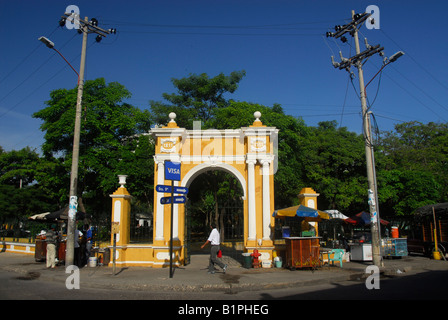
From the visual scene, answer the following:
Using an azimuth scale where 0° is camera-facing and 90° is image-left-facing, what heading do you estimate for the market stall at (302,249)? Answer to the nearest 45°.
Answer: approximately 0°

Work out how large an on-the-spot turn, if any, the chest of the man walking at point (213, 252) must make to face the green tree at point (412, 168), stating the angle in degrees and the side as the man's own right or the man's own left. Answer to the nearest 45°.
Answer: approximately 135° to the man's own right

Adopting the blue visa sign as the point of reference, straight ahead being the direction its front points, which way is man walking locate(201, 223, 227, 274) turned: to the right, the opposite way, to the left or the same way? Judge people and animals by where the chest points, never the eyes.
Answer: to the right

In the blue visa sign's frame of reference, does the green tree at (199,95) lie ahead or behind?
behind

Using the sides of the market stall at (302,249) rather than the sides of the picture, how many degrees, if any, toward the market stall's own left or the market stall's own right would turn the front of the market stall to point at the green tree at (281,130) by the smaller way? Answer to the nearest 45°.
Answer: approximately 180°

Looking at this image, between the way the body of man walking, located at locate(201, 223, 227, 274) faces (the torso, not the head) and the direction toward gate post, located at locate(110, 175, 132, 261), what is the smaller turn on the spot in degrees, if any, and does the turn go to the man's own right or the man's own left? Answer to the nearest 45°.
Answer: approximately 45° to the man's own right

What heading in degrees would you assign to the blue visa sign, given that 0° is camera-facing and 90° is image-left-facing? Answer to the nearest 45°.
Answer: approximately 0°

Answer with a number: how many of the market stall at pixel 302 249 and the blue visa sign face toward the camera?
2

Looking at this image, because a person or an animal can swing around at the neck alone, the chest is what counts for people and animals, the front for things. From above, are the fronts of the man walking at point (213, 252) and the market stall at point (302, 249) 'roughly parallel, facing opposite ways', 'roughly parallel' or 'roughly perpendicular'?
roughly perpendicular
